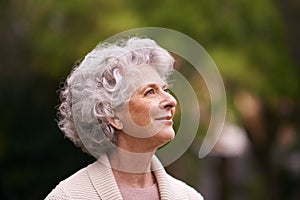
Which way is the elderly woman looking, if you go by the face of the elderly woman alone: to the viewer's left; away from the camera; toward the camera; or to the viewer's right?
to the viewer's right

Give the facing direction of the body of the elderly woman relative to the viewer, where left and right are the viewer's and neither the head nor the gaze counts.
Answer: facing the viewer and to the right of the viewer
